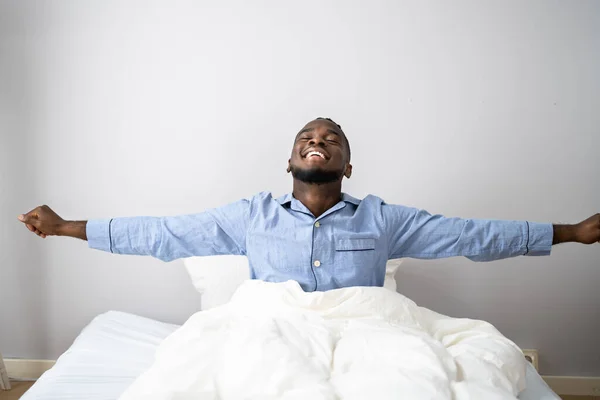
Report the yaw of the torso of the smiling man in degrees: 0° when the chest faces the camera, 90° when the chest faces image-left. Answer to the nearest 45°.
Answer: approximately 0°

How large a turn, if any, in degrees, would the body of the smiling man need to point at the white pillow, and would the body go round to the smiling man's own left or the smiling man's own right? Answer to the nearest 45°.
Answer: approximately 135° to the smiling man's own right
